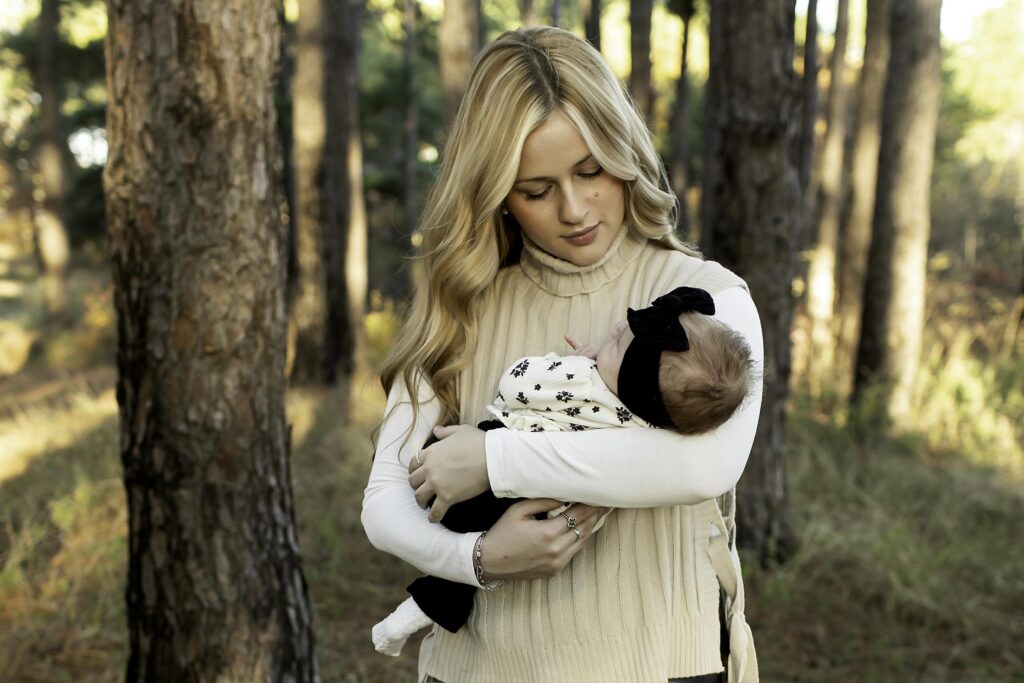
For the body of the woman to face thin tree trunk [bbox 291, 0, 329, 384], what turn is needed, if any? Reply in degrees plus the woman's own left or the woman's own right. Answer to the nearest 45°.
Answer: approximately 180°

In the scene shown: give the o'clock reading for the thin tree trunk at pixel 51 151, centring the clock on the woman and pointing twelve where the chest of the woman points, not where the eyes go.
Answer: The thin tree trunk is roughly at 5 o'clock from the woman.

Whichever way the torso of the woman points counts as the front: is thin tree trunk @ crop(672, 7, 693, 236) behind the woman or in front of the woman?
behind

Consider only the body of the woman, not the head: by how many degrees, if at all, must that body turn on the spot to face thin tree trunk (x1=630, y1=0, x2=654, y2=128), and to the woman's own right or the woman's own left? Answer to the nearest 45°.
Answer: approximately 180°

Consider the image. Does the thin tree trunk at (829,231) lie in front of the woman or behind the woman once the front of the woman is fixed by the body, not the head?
behind

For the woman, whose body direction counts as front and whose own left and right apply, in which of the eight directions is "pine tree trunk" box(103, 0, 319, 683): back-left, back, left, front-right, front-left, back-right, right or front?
back-right

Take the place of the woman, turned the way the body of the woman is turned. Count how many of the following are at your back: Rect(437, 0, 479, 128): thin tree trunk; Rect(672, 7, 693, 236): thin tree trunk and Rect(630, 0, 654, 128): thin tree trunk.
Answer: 3

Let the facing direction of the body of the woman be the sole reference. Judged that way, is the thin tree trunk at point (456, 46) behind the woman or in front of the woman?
behind

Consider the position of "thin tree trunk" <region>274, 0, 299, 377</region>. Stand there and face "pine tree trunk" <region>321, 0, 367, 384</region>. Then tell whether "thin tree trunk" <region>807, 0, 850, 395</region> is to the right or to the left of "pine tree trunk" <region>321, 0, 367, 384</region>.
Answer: left

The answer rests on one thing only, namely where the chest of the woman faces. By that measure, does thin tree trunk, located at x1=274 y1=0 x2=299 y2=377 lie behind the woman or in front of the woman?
behind

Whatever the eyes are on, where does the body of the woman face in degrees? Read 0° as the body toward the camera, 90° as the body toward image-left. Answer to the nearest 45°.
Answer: approximately 0°

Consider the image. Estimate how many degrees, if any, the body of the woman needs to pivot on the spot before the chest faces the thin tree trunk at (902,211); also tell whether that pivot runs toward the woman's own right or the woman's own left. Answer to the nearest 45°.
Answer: approximately 135° to the woman's own left
